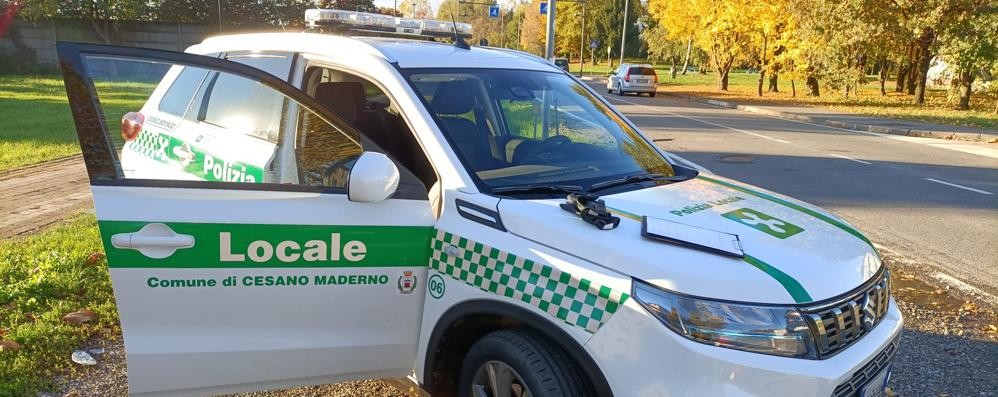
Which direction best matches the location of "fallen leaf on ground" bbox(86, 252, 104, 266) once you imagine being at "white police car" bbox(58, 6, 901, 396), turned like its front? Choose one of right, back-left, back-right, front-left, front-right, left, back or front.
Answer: back

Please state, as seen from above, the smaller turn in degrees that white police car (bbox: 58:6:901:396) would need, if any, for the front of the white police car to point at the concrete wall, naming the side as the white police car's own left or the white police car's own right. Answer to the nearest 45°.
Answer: approximately 180°

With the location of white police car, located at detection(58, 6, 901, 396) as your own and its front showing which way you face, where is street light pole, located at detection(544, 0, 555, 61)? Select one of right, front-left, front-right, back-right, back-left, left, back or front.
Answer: back-left

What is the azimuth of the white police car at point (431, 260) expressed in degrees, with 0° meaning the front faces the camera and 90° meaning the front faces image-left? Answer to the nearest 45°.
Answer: approximately 315°

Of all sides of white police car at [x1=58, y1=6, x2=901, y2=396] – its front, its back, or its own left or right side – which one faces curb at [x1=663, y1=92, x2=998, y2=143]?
left
